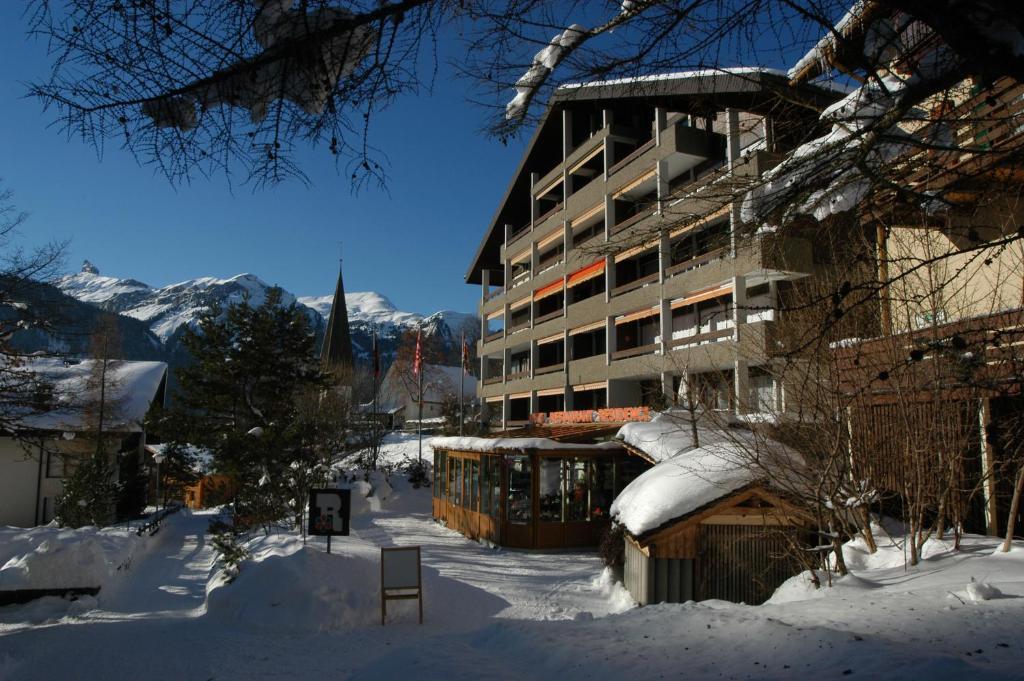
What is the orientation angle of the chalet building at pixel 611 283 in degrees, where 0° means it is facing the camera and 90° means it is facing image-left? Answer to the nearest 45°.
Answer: approximately 45°

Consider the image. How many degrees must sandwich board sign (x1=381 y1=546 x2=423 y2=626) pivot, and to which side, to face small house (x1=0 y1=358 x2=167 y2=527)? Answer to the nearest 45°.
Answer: approximately 135° to its right

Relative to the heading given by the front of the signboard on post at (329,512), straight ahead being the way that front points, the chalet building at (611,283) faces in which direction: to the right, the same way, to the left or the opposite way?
to the right

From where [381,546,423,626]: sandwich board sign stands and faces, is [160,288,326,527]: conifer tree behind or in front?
behind

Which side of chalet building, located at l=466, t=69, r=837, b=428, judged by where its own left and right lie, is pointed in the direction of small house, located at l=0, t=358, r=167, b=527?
front

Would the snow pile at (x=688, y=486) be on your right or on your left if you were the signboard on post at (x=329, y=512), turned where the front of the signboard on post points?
on your left

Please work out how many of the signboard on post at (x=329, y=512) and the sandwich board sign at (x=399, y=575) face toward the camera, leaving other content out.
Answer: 2

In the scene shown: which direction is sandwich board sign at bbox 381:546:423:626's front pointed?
toward the camera

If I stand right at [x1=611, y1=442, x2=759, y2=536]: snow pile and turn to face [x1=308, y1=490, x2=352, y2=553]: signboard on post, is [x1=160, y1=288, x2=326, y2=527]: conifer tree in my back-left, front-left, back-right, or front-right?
front-right
